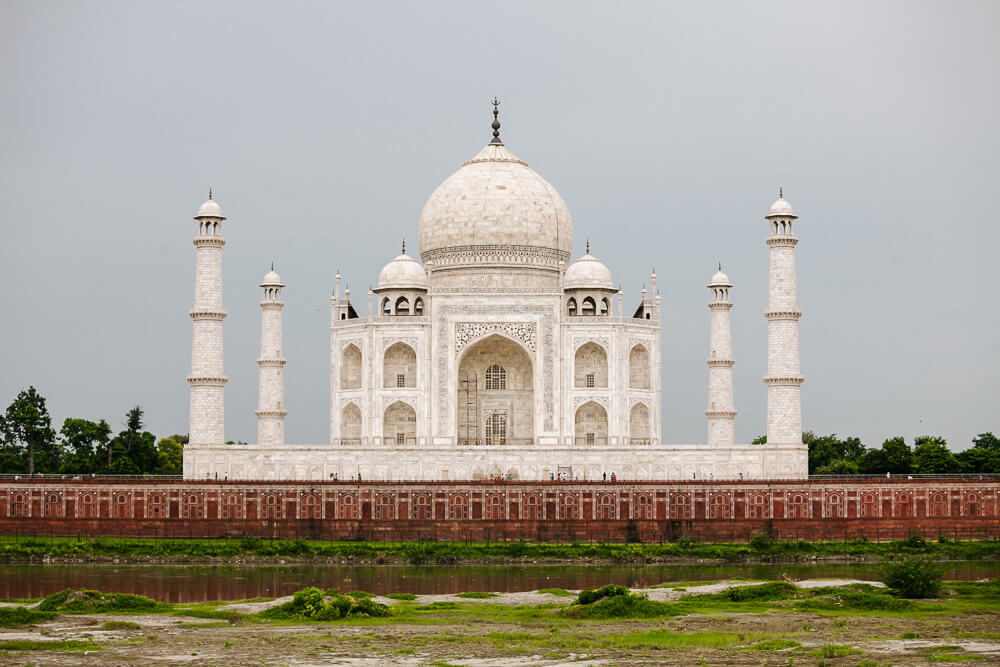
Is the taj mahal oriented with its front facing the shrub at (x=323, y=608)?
yes

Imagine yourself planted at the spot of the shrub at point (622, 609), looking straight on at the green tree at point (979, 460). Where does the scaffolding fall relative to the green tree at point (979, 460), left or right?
left

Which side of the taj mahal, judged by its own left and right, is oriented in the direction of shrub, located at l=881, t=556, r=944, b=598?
front

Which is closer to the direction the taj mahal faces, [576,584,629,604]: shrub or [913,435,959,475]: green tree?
the shrub

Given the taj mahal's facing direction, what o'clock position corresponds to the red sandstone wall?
The red sandstone wall is roughly at 12 o'clock from the taj mahal.

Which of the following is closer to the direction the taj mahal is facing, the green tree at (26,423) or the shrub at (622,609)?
the shrub

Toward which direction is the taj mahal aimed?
toward the camera

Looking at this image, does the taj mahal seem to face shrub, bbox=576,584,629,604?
yes

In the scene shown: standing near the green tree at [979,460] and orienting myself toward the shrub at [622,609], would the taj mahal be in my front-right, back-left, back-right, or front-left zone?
front-right

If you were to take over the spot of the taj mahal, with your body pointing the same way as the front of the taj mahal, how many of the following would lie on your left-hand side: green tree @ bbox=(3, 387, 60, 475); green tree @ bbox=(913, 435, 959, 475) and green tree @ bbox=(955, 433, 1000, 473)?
2

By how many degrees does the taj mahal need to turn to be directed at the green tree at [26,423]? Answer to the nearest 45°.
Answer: approximately 90° to its right

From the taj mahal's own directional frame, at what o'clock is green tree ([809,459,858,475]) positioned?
The green tree is roughly at 8 o'clock from the taj mahal.

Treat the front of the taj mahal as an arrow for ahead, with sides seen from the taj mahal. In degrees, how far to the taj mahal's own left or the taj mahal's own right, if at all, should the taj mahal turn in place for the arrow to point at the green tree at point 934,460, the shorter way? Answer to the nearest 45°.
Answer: approximately 90° to the taj mahal's own left
